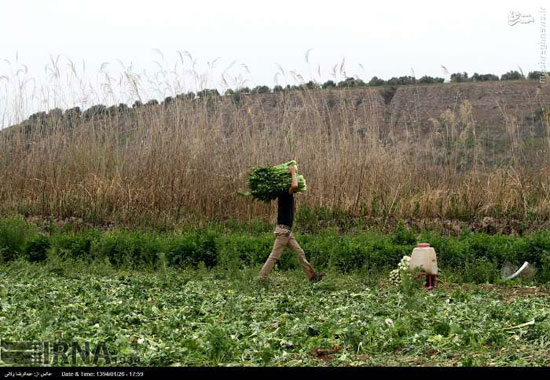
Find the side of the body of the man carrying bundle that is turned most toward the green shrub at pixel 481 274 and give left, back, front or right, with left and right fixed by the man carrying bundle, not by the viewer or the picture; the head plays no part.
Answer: front

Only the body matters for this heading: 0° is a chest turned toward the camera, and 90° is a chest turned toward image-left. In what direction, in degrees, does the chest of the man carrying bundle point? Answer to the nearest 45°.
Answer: approximately 270°

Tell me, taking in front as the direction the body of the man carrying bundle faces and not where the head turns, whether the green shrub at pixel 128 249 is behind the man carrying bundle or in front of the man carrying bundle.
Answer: behind

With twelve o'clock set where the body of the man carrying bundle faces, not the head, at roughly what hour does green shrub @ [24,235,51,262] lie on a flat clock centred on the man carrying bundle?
The green shrub is roughly at 7 o'clock from the man carrying bundle.

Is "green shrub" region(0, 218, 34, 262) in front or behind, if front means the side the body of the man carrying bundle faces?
behind

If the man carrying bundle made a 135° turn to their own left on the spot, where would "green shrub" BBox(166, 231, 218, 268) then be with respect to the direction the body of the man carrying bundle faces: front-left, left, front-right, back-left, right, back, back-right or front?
front
